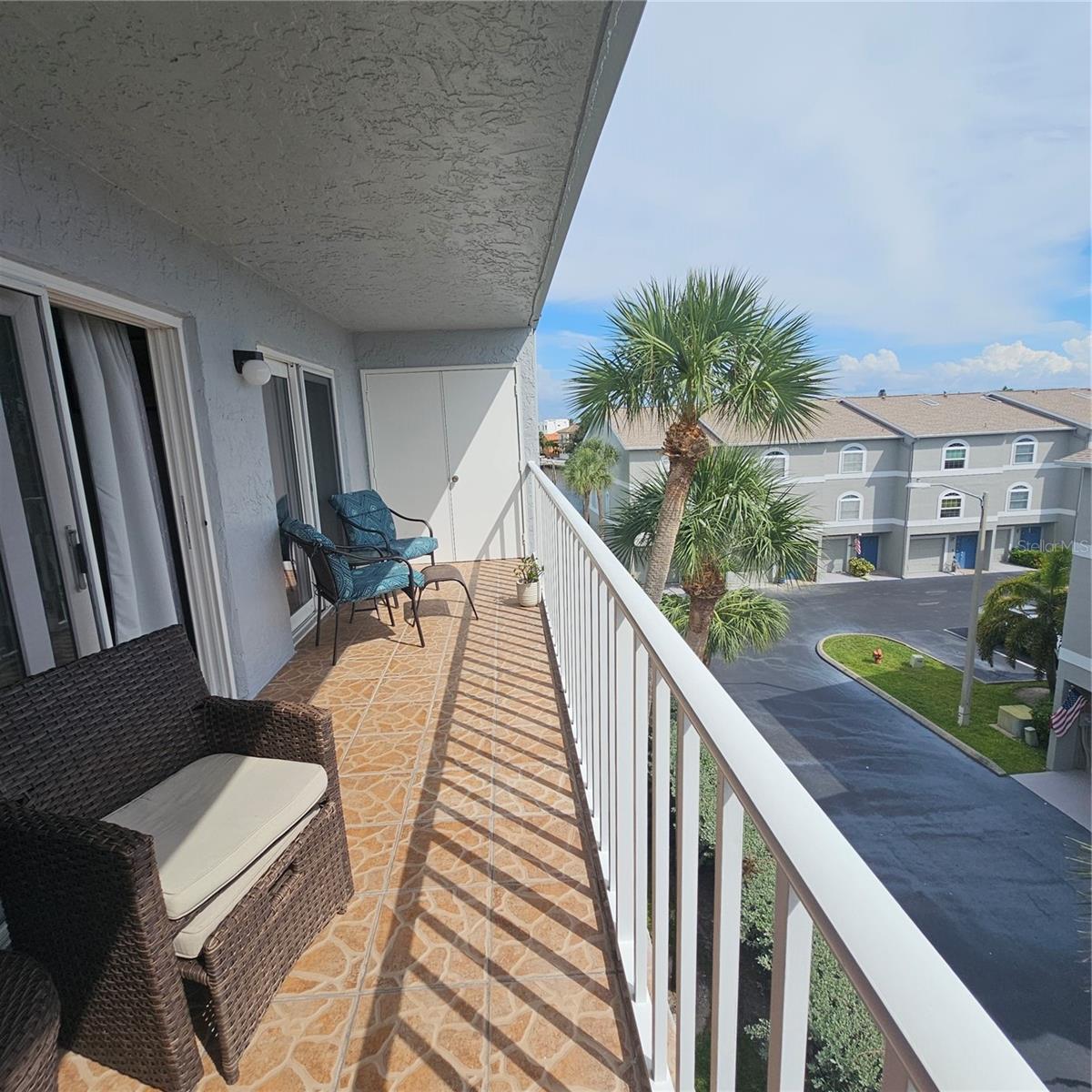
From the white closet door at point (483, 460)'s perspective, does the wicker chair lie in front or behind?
in front

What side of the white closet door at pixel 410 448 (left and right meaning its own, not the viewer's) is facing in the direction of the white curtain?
front

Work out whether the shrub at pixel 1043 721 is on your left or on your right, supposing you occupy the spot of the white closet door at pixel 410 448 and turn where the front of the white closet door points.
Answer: on your left

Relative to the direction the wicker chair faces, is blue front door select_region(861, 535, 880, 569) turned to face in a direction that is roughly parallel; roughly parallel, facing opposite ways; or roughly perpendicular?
roughly perpendicular

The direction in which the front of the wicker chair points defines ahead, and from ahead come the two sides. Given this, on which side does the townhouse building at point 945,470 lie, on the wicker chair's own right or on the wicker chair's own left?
on the wicker chair's own left

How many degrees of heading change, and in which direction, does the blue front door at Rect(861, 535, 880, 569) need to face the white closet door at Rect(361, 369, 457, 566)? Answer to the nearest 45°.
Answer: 0° — it already faces it

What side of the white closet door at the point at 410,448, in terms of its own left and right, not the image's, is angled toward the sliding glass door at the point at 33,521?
front

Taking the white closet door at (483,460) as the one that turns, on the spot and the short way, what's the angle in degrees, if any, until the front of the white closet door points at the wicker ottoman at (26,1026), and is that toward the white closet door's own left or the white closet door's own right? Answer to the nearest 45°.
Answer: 0° — it already faces it

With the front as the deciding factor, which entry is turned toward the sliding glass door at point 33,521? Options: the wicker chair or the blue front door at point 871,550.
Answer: the blue front door

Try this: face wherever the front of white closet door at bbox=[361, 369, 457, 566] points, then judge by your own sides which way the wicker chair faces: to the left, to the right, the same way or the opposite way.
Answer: to the left

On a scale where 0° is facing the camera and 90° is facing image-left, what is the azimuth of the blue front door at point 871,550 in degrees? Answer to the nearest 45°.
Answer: approximately 0°

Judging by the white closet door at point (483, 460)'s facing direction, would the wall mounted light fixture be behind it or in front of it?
in front

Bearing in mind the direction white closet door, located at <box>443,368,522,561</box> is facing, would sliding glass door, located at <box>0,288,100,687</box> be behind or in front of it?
in front

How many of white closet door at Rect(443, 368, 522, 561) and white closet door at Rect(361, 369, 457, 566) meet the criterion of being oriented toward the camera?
2

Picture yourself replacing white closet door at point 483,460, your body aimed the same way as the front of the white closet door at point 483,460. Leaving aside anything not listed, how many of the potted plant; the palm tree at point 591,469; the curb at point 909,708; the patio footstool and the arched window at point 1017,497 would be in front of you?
2
